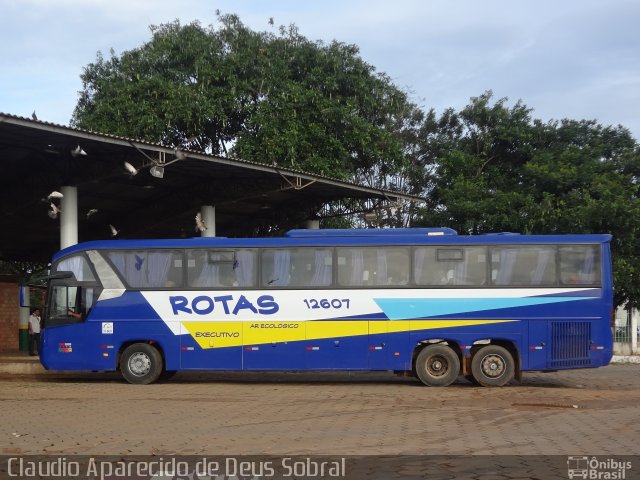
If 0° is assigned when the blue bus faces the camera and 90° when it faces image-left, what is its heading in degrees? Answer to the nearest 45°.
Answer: approximately 90°

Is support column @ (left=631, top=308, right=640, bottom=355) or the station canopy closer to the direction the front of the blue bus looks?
the station canopy

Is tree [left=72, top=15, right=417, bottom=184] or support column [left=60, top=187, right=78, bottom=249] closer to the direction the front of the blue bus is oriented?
the support column

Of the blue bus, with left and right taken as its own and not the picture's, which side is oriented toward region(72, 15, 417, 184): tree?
right

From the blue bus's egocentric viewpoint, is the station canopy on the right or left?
on its right

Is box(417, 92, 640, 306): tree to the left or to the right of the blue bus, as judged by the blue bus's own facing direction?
on its right

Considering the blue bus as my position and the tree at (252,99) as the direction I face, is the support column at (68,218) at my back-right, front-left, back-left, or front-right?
front-left

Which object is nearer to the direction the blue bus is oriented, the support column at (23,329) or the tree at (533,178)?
the support column
